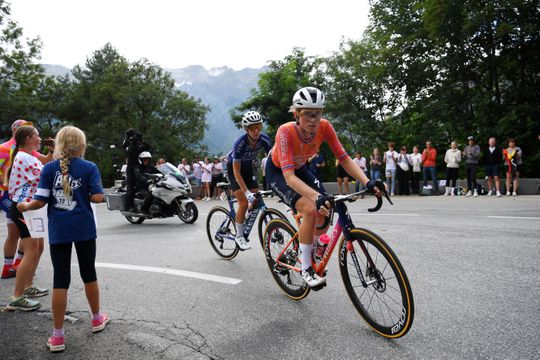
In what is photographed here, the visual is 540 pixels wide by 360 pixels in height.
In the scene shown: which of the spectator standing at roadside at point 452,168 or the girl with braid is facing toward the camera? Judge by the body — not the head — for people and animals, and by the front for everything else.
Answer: the spectator standing at roadside

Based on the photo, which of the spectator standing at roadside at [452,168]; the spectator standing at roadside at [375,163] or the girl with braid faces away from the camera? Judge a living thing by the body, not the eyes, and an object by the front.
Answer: the girl with braid

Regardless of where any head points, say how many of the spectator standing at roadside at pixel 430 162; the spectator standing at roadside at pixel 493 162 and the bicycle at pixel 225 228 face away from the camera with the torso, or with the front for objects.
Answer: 0

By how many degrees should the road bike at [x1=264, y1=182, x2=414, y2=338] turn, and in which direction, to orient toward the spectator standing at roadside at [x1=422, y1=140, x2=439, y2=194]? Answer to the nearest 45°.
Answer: approximately 135° to its left

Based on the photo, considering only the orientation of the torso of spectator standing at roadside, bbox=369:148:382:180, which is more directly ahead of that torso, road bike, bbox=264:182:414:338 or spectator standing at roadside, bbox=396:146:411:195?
the road bike

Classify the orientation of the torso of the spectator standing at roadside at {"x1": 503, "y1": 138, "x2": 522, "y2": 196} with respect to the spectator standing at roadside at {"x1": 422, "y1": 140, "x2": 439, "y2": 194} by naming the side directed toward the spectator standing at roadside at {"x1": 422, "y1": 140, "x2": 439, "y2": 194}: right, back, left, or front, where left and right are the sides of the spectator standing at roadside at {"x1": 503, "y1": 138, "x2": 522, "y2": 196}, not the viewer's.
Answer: right

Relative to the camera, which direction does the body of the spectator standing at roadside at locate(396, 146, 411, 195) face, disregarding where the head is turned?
toward the camera

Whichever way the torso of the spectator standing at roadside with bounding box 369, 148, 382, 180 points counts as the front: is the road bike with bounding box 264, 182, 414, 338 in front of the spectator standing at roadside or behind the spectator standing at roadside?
in front

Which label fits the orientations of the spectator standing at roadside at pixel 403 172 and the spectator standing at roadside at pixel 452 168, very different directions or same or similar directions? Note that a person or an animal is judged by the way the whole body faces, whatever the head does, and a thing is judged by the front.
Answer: same or similar directions

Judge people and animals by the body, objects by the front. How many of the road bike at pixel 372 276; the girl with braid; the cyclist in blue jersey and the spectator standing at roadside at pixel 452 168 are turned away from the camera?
1

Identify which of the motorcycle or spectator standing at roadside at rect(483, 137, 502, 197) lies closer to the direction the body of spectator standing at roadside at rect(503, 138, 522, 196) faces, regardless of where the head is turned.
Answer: the motorcycle

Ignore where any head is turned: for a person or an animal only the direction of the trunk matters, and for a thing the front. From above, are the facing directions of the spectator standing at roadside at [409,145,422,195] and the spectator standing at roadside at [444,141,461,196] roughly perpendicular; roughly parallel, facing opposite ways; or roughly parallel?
roughly parallel

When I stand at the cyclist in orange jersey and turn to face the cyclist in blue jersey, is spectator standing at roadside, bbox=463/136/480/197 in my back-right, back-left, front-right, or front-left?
front-right

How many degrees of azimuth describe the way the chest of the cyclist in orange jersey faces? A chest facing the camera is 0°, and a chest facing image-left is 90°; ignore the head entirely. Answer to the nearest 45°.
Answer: approximately 315°

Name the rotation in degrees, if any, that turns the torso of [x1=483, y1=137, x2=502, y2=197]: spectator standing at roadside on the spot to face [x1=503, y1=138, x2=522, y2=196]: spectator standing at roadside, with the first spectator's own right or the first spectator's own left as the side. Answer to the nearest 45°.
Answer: approximately 90° to the first spectator's own left

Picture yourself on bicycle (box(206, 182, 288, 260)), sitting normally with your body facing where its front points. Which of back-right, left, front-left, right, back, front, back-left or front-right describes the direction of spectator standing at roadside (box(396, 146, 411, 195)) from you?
left

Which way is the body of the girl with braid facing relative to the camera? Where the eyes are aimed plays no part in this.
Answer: away from the camera

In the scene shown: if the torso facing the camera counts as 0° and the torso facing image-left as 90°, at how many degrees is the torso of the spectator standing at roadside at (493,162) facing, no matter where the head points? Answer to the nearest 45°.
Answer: approximately 0°
